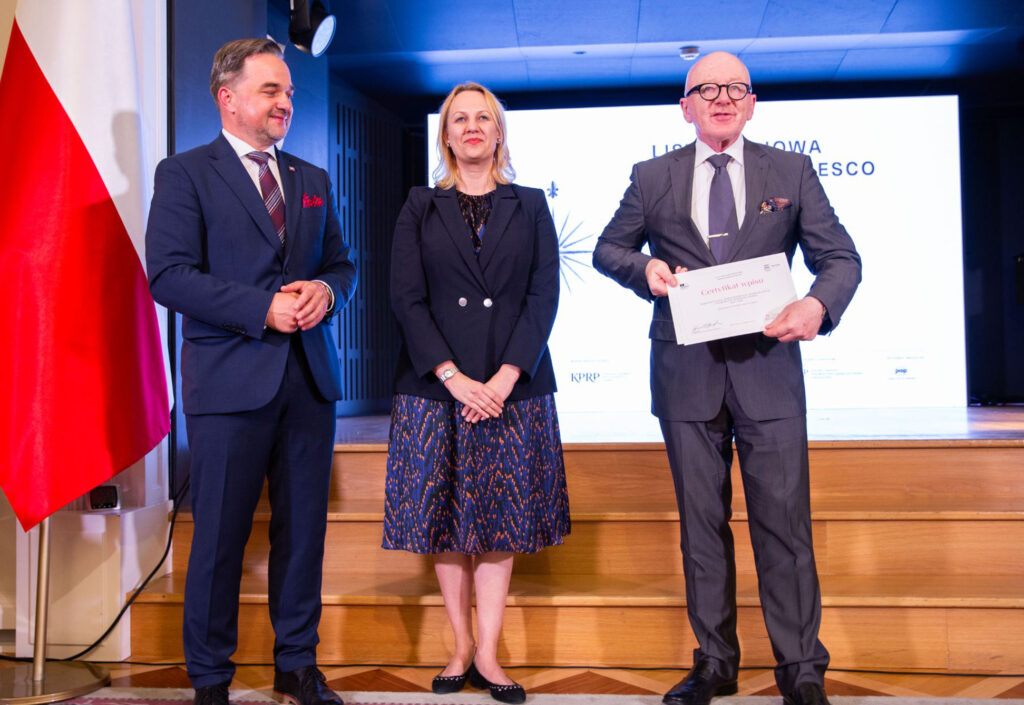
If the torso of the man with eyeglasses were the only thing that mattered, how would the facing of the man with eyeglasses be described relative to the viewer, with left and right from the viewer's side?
facing the viewer

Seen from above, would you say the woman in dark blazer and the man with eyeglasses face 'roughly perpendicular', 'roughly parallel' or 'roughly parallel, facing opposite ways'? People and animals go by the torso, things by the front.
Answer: roughly parallel

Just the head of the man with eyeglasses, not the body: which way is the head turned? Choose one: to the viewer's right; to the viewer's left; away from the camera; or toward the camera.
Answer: toward the camera

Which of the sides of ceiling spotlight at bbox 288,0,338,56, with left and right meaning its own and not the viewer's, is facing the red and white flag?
right

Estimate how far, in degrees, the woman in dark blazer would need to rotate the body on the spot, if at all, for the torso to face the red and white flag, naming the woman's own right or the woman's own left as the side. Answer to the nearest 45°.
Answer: approximately 90° to the woman's own right

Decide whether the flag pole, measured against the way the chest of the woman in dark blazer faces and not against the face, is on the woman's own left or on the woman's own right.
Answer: on the woman's own right

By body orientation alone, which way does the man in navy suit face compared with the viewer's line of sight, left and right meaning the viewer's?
facing the viewer and to the right of the viewer

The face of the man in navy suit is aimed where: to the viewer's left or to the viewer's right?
to the viewer's right

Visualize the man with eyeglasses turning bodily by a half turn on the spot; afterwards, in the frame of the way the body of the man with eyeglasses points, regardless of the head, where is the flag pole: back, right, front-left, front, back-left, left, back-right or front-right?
left

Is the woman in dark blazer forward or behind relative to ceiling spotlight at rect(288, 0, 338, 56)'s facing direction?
forward

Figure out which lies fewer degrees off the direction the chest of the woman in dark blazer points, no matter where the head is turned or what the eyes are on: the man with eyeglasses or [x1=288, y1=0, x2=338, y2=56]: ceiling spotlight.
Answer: the man with eyeglasses

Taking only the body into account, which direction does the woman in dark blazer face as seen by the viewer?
toward the camera

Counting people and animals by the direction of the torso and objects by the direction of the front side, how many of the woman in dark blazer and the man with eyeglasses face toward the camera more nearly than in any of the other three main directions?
2
